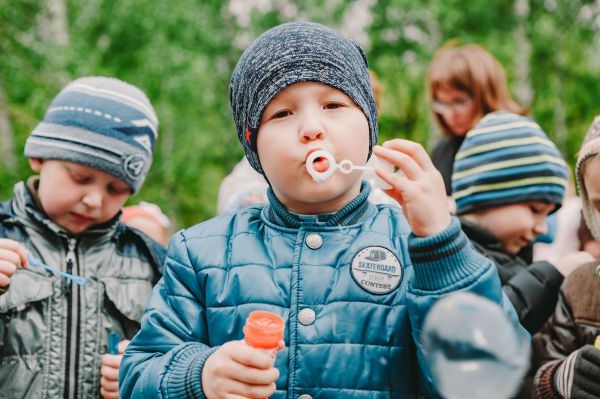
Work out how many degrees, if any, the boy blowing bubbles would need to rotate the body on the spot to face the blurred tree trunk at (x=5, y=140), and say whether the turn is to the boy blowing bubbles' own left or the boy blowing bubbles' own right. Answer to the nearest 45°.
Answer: approximately 135° to the boy blowing bubbles' own right

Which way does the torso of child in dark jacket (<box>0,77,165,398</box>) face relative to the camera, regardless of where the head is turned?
toward the camera

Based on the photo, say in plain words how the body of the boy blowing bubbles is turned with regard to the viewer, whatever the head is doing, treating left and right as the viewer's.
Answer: facing the viewer

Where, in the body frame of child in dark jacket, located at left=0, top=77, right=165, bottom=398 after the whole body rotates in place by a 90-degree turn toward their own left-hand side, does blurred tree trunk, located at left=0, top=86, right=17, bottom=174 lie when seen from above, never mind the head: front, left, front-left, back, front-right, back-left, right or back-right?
left

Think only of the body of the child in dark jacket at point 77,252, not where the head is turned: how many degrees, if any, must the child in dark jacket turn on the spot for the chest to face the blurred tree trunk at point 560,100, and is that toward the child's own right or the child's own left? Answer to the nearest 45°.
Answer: approximately 135° to the child's own left

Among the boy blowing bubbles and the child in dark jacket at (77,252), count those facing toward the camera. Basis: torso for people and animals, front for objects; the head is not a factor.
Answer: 2

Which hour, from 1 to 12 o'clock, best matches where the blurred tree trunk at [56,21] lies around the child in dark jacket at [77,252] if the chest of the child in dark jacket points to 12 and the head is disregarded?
The blurred tree trunk is roughly at 6 o'clock from the child in dark jacket.

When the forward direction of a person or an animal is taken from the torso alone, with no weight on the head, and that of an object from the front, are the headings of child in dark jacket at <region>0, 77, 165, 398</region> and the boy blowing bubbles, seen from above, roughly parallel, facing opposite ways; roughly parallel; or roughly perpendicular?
roughly parallel

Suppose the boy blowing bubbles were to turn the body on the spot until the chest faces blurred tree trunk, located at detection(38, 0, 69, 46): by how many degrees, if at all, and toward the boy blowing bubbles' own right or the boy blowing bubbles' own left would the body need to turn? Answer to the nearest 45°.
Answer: approximately 135° to the boy blowing bubbles' own right

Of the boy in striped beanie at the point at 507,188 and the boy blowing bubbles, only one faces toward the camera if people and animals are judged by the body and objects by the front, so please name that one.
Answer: the boy blowing bubbles
